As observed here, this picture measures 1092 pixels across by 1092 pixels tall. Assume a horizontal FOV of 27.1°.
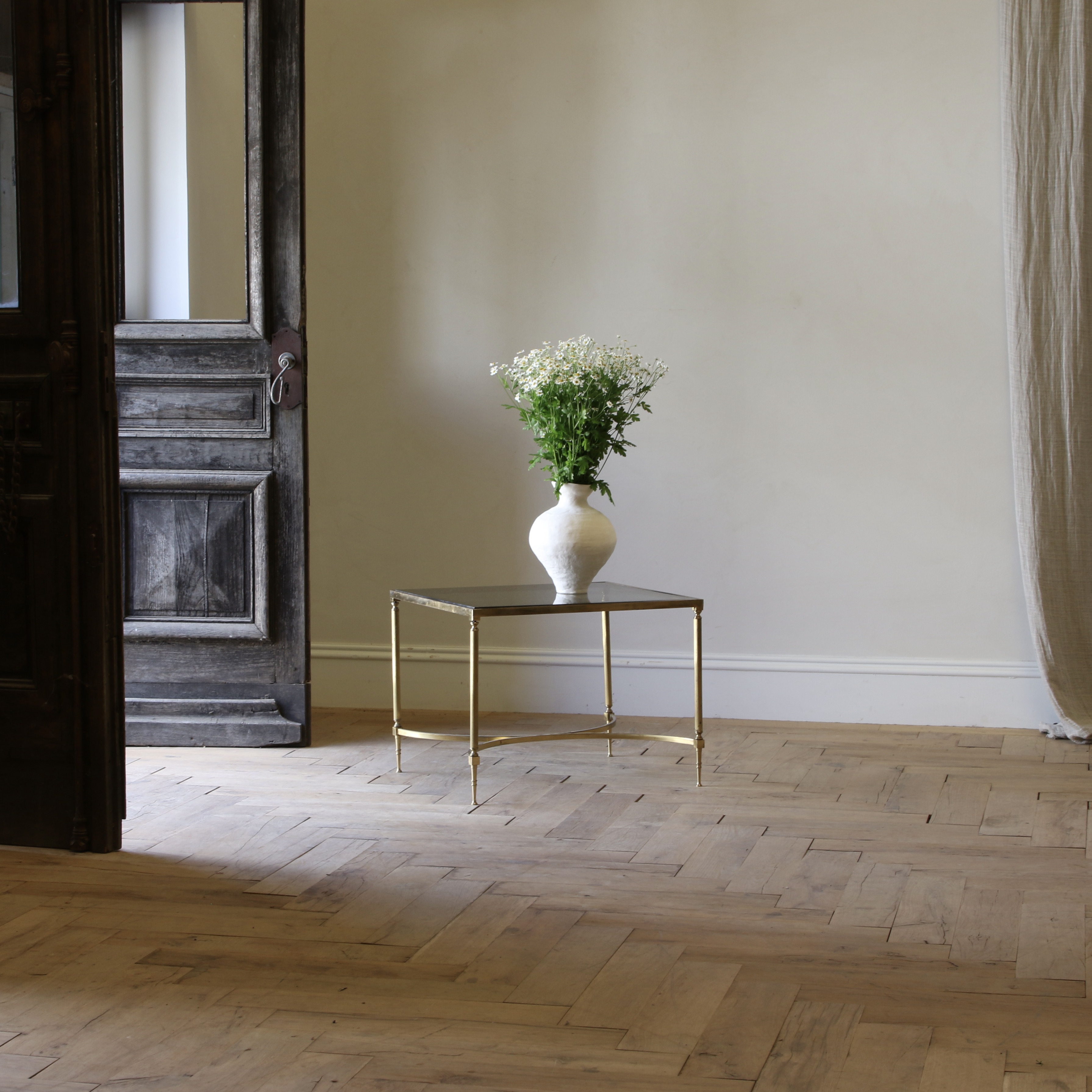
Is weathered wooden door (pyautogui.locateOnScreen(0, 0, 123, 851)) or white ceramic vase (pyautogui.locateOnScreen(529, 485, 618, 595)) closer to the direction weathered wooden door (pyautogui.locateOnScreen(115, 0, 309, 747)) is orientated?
the weathered wooden door

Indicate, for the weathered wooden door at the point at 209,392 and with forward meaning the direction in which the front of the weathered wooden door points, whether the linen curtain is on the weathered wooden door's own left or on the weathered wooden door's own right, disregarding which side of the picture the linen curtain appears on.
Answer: on the weathered wooden door's own left

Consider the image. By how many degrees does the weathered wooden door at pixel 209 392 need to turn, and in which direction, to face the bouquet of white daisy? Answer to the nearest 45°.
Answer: approximately 45° to its left

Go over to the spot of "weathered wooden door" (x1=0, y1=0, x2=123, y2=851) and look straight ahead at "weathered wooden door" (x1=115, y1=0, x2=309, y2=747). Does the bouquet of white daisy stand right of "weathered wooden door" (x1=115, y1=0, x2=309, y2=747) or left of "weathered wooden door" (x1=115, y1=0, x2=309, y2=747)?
right

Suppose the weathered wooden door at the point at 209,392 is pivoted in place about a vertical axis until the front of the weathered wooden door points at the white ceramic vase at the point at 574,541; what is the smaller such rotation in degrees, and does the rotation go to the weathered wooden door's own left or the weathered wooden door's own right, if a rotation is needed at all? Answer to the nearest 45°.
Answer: approximately 45° to the weathered wooden door's own left

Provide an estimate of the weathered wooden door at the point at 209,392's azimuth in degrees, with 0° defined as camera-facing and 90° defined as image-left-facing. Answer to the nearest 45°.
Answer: approximately 0°

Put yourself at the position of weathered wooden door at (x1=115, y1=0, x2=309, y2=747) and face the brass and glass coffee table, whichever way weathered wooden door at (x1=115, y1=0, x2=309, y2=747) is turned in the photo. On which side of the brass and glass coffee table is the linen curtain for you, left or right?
left
